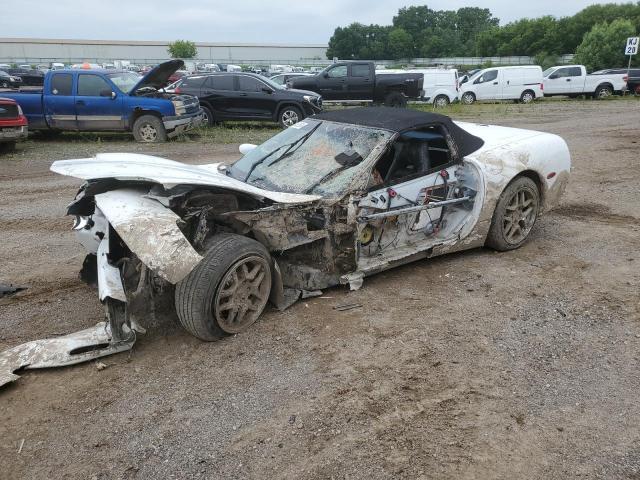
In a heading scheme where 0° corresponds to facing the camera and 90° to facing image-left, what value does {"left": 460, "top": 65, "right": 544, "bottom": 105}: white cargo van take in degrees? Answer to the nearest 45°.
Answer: approximately 90°

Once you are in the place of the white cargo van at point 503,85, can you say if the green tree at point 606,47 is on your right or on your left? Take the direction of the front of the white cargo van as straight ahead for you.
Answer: on your right

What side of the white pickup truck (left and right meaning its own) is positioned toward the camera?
left

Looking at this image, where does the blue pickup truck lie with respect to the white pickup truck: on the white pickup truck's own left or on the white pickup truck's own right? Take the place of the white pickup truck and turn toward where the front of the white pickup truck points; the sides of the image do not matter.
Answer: on the white pickup truck's own left

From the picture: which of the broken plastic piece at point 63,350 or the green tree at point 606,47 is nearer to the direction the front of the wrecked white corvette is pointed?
the broken plastic piece

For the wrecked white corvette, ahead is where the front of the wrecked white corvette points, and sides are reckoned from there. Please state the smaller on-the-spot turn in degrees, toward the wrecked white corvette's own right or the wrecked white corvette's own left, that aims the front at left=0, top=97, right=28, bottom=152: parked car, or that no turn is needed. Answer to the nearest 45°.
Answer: approximately 90° to the wrecked white corvette's own right

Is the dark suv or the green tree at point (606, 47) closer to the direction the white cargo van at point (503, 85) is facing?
the dark suv

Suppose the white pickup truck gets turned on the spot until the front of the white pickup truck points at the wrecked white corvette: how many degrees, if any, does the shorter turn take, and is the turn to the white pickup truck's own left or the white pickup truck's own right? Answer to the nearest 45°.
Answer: approximately 90° to the white pickup truck's own left
